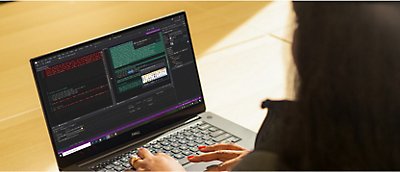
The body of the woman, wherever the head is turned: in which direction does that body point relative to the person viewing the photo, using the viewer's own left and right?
facing away from the viewer and to the left of the viewer

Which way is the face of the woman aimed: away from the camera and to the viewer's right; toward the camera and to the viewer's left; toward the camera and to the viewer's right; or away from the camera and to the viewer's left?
away from the camera and to the viewer's left

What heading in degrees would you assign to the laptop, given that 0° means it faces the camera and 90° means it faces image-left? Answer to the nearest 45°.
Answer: approximately 315°
